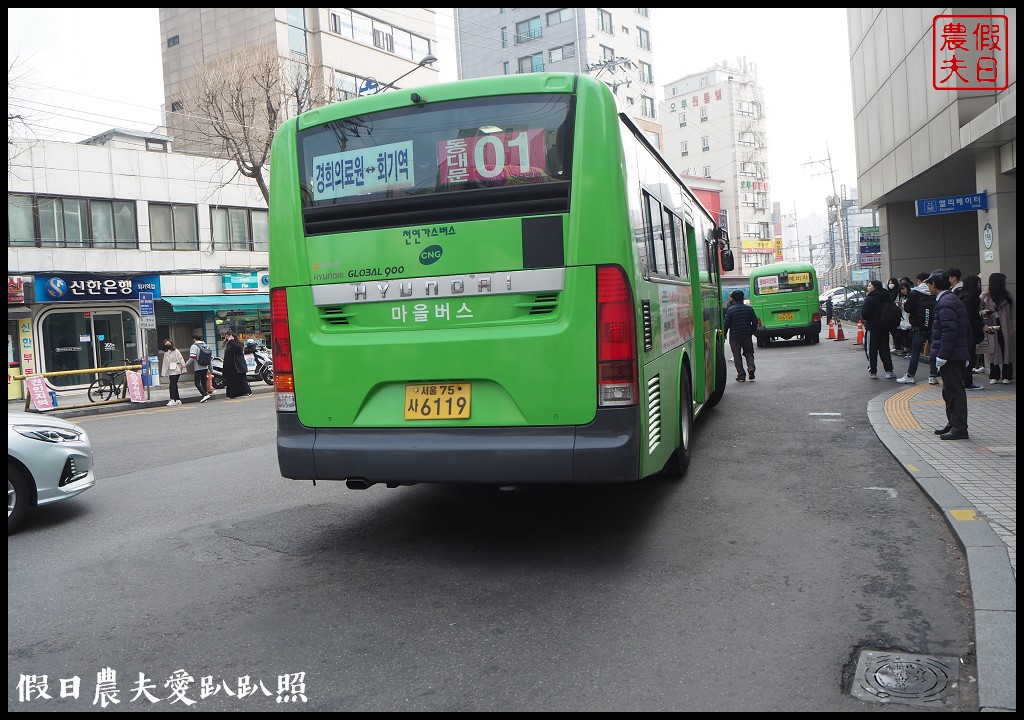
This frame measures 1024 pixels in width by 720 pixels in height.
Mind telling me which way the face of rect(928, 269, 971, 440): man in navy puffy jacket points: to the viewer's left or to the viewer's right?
to the viewer's left

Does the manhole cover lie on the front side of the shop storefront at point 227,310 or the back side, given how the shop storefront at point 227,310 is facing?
on the front side

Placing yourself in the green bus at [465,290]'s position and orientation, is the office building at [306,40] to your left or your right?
on your left

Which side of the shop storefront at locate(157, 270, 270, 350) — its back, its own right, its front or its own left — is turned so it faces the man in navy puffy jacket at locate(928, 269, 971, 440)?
front

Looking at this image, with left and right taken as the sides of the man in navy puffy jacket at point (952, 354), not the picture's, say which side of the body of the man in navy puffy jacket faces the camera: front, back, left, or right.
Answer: left

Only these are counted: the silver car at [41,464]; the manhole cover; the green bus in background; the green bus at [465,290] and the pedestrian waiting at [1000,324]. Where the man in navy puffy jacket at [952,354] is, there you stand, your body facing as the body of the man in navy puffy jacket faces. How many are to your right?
2

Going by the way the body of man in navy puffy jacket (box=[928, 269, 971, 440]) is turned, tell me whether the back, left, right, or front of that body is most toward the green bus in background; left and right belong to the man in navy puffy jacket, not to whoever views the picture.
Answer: right
